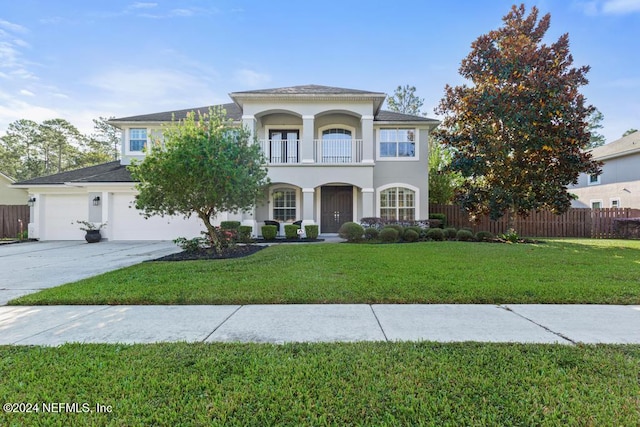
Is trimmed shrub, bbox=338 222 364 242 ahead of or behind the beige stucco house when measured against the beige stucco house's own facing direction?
ahead

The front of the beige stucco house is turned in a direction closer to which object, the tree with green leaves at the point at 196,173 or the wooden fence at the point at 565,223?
the tree with green leaves

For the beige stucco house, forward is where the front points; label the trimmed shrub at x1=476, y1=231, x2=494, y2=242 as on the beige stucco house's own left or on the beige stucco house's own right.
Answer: on the beige stucco house's own left

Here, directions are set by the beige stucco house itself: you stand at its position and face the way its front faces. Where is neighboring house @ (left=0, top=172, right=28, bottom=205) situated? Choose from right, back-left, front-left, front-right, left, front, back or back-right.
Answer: back-right

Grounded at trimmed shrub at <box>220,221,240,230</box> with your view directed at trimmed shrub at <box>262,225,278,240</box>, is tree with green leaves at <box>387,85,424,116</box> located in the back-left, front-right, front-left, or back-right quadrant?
front-left

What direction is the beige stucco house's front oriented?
toward the camera

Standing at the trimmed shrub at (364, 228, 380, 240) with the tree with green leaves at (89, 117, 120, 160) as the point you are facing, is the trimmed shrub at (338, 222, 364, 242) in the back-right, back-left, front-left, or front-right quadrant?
front-left

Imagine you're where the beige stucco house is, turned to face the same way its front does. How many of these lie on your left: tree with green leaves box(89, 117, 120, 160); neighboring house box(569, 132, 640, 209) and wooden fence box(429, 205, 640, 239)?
2

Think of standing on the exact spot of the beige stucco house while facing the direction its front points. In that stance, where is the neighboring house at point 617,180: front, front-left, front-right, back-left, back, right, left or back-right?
left

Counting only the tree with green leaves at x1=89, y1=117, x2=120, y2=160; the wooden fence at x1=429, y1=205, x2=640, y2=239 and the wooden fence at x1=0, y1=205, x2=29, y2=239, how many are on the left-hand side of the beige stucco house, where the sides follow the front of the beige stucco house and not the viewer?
1

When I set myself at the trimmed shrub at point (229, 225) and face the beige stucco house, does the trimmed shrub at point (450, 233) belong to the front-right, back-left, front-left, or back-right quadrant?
front-right

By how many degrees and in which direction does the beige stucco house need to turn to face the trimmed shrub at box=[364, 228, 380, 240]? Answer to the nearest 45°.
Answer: approximately 45° to its left

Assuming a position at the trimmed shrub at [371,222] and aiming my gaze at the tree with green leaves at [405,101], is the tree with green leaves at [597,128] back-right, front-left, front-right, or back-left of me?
front-right

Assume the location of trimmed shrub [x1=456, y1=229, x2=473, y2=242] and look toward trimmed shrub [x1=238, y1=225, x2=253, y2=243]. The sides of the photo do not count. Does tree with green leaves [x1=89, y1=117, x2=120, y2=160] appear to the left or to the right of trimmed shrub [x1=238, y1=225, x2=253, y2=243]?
right

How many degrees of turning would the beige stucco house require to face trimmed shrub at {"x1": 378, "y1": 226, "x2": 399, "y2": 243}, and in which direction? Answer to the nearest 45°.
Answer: approximately 45° to its left

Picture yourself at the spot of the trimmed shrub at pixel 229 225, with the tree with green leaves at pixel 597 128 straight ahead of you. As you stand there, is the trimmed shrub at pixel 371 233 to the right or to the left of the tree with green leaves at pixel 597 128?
right
